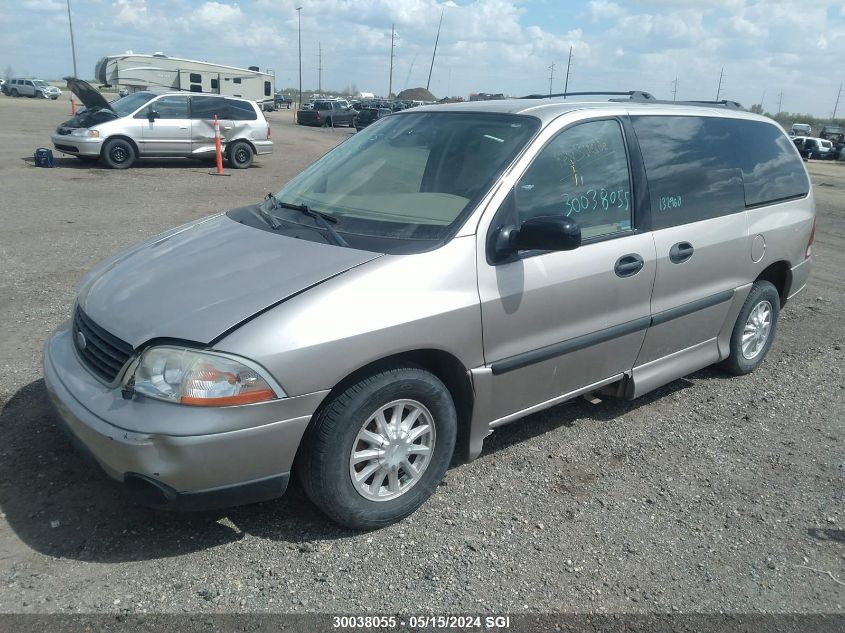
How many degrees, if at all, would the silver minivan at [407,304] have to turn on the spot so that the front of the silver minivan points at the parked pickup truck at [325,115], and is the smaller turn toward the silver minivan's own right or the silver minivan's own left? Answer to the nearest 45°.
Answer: approximately 135° to the silver minivan's own right

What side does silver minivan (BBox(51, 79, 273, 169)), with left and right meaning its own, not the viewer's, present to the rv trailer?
right

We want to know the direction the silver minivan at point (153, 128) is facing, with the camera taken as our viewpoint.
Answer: facing to the left of the viewer

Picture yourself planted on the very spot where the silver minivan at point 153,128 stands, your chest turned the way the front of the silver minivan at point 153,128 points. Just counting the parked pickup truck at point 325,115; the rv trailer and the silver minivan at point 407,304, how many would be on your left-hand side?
1

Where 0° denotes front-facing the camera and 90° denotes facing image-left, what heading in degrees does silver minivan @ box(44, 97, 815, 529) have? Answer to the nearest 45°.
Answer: approximately 45°

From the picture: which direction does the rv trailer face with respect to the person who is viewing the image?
facing to the left of the viewer

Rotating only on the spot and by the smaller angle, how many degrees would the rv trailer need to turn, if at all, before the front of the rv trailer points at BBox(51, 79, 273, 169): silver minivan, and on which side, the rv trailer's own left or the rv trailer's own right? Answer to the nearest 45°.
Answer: approximately 90° to the rv trailer's own left

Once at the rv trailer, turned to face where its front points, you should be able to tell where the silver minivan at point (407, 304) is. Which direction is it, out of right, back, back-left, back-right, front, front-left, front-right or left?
left

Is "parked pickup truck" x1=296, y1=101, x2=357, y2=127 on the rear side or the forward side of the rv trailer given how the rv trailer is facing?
on the rear side

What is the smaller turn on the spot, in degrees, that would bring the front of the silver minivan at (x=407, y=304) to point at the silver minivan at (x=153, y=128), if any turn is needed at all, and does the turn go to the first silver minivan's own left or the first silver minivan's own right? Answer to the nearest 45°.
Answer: approximately 90° to the first silver minivan's own right
